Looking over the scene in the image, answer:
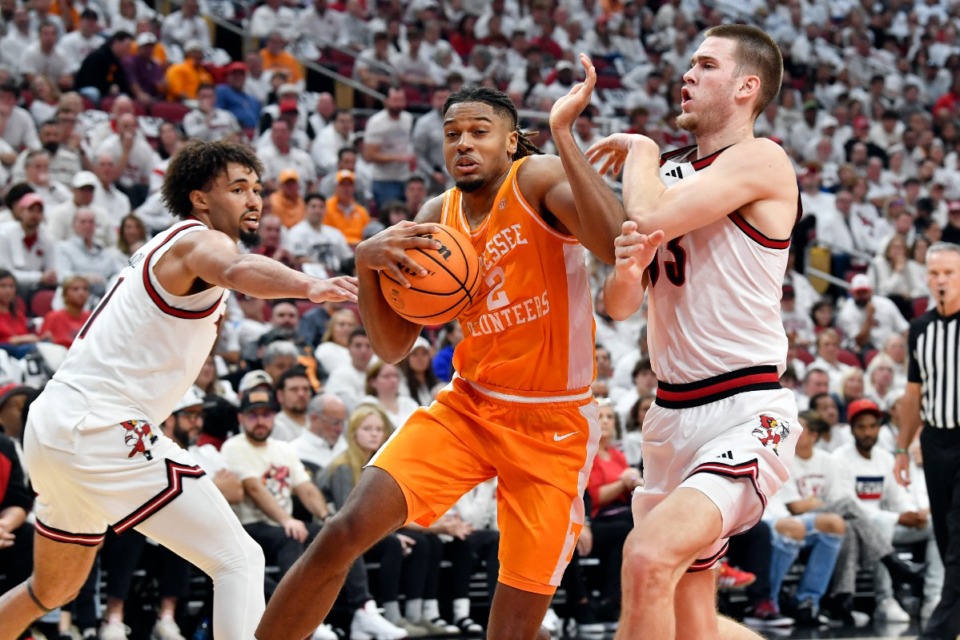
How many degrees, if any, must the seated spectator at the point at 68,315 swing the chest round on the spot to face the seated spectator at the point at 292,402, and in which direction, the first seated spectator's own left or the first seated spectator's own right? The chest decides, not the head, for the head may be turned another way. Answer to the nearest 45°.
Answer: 0° — they already face them

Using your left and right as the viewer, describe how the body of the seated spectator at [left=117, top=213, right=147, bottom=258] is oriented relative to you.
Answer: facing the viewer

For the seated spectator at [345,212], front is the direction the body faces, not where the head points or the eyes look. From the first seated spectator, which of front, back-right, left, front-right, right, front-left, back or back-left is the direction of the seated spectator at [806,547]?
front-left

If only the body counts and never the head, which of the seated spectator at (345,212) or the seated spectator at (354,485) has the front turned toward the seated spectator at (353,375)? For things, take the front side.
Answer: the seated spectator at (345,212)

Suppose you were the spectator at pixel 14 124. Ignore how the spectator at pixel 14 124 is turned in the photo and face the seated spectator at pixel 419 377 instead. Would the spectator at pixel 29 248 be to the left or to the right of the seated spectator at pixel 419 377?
right

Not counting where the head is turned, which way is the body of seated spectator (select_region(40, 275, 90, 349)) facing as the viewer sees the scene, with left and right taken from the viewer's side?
facing the viewer and to the right of the viewer

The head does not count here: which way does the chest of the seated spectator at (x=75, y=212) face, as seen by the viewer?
toward the camera

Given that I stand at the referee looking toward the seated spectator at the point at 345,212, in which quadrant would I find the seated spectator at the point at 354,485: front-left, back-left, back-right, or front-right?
front-left

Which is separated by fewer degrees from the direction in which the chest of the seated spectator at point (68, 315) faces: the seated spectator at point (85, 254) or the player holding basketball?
the player holding basketball

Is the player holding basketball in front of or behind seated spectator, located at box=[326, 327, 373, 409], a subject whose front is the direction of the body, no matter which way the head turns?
in front

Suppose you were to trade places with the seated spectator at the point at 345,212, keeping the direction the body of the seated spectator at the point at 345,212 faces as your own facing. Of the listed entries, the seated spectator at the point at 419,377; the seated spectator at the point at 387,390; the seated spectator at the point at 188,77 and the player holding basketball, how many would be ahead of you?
3

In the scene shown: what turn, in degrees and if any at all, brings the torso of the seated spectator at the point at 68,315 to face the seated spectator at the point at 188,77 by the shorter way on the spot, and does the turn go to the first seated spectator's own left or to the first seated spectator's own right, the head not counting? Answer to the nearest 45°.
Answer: approximately 135° to the first seated spectator's own left

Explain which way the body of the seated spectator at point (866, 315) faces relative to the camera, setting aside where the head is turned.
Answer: toward the camera

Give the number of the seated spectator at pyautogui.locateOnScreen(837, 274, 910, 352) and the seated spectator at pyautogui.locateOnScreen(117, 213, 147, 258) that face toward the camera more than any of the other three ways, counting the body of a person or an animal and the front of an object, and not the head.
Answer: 2

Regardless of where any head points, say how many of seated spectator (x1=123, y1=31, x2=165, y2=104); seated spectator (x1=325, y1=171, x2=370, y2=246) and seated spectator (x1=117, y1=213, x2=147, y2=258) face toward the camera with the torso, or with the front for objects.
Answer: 3

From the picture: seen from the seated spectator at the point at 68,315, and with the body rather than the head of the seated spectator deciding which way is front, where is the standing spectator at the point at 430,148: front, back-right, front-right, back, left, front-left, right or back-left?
left
